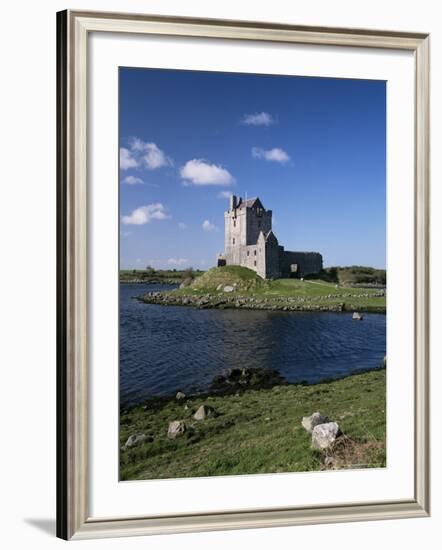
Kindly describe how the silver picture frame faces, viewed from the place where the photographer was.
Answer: facing the viewer and to the right of the viewer
